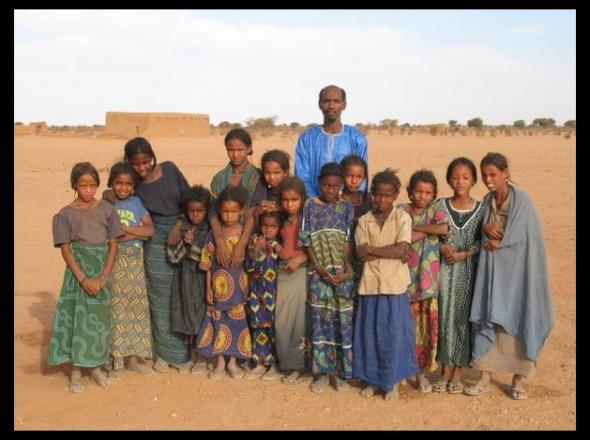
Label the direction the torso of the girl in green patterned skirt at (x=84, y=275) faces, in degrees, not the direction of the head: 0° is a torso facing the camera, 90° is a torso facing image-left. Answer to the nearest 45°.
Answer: approximately 0°

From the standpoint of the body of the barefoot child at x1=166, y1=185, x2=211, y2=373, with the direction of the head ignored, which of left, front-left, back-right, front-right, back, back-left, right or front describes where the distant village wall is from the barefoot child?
back

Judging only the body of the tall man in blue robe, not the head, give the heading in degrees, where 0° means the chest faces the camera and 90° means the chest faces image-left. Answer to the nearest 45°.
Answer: approximately 0°

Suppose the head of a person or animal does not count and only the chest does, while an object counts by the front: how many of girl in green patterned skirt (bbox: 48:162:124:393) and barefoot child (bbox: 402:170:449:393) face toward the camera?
2
